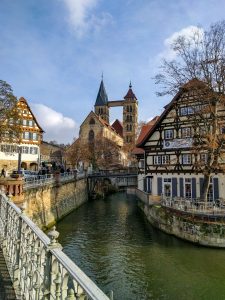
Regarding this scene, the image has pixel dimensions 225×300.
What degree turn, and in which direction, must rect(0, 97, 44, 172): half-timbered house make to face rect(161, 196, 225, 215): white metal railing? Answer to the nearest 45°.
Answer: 0° — it already faces it

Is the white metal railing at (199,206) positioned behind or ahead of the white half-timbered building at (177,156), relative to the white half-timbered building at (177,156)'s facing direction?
ahead

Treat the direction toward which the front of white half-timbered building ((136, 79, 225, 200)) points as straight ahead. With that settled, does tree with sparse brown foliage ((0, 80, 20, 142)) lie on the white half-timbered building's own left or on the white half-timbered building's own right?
on the white half-timbered building's own right

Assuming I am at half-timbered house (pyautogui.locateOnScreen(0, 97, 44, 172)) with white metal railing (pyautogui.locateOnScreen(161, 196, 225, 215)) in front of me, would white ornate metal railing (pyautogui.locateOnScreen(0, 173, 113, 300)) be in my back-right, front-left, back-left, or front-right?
front-right

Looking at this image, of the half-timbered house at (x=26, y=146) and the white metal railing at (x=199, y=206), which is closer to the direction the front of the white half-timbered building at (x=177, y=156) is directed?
the white metal railing

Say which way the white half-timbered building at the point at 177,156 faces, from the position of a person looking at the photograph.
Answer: facing the viewer

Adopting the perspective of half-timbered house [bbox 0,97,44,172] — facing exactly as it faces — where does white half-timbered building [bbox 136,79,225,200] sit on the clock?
The white half-timbered building is roughly at 11 o'clock from the half-timbered house.

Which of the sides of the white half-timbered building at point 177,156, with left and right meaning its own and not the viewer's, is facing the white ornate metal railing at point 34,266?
front

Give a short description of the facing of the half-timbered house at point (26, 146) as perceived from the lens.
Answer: facing the viewer
